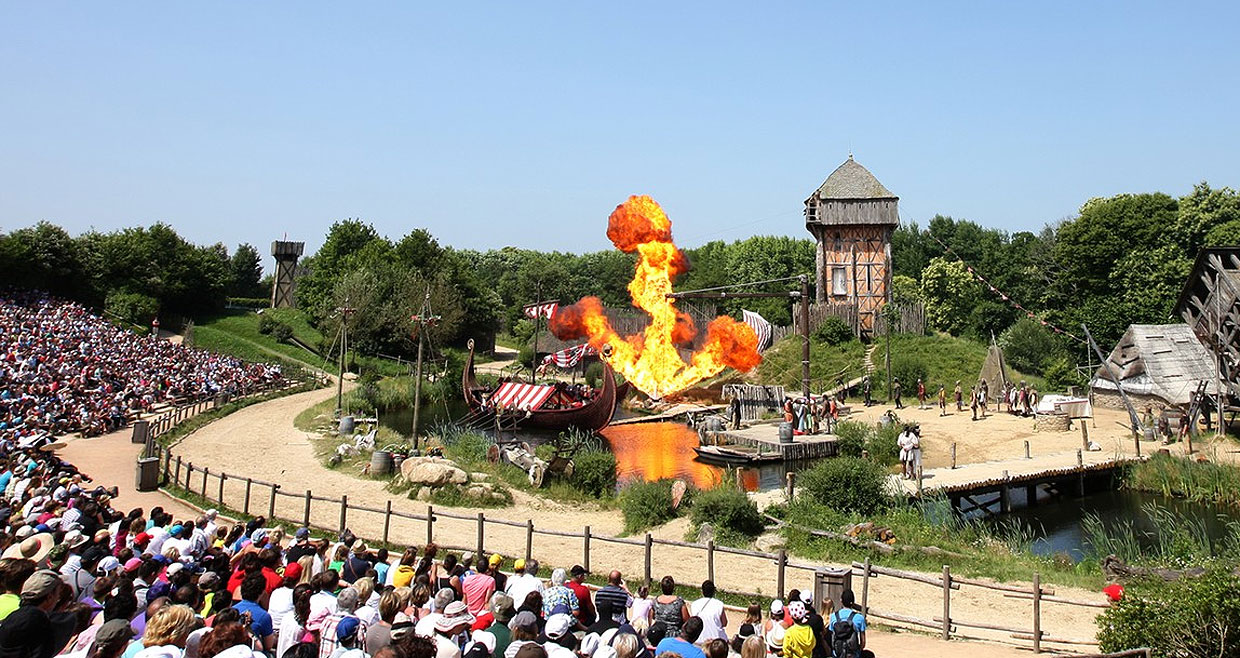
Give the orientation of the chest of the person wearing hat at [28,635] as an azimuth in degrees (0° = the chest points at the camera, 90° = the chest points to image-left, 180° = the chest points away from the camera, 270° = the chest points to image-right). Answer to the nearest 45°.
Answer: approximately 225°

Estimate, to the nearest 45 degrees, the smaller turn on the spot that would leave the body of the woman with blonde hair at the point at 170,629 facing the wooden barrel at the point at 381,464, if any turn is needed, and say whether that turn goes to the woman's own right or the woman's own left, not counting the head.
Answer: approximately 45° to the woman's own left

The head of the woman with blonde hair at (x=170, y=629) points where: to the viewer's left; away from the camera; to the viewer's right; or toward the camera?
away from the camera

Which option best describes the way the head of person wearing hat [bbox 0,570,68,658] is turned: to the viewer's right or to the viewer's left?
to the viewer's right

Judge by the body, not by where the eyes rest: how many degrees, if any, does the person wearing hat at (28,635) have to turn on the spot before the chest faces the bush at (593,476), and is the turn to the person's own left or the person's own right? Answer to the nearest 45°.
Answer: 0° — they already face it

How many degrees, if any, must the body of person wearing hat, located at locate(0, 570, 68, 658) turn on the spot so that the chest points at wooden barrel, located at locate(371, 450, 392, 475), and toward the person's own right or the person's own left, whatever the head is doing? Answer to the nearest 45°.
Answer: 0° — they already face it

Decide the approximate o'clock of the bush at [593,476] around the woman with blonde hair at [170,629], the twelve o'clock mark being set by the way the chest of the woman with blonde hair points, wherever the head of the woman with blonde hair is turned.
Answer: The bush is roughly at 12 o'clock from the woman with blonde hair.

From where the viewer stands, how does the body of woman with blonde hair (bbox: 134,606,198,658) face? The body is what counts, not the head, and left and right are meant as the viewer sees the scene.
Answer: facing away from the viewer and to the right of the viewer
